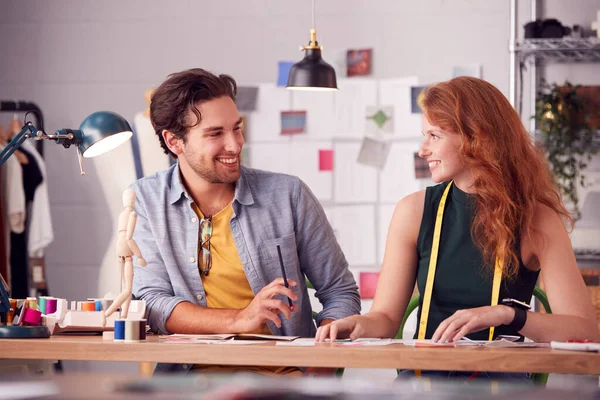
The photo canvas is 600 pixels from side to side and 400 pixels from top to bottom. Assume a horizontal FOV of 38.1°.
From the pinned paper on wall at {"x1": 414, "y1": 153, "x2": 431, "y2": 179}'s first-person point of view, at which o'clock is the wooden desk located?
The wooden desk is roughly at 12 o'clock from the pinned paper on wall.

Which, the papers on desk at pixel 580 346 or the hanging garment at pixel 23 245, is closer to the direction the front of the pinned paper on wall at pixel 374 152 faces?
the papers on desk

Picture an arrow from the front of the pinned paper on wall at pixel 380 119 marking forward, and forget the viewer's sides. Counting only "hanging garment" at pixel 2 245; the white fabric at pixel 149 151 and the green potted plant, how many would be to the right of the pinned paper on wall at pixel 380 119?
2

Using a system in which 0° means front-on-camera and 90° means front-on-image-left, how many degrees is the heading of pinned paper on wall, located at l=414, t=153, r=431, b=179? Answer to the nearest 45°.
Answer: approximately 0°

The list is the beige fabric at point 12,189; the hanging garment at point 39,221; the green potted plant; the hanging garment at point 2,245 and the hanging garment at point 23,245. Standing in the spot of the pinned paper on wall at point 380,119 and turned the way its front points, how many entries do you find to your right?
4

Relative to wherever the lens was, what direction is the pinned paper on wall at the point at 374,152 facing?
facing the viewer

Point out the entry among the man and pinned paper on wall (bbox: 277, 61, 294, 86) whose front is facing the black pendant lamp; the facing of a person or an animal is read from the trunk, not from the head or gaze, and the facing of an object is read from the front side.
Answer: the pinned paper on wall

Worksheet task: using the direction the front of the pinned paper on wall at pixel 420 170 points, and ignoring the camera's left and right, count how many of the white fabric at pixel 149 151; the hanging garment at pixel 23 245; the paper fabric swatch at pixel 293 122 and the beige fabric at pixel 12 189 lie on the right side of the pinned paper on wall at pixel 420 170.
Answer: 4

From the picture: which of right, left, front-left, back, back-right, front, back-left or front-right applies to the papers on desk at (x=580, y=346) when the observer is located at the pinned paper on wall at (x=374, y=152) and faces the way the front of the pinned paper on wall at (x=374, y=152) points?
front

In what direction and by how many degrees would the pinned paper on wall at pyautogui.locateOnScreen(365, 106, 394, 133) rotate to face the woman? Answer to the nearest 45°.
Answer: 0° — it already faces them

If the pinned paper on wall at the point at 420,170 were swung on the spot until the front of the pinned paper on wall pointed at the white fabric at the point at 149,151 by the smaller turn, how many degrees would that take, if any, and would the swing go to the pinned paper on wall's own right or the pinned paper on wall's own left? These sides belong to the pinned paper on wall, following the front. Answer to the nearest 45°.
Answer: approximately 90° to the pinned paper on wall's own right

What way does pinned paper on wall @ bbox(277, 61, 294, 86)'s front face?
toward the camera

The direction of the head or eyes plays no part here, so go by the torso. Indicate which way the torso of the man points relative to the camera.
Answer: toward the camera
